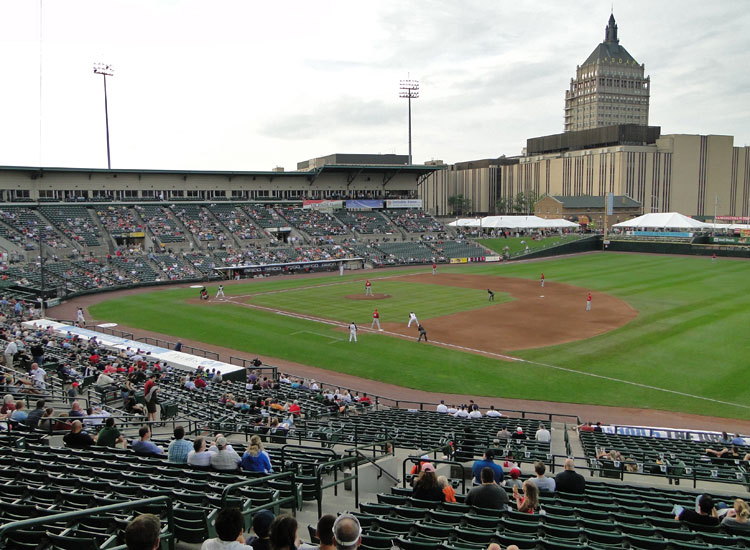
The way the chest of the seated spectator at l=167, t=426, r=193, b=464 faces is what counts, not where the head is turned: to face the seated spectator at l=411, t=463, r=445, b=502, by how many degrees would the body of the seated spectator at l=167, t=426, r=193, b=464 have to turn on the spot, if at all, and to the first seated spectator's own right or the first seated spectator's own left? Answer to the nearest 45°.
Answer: approximately 135° to the first seated spectator's own right

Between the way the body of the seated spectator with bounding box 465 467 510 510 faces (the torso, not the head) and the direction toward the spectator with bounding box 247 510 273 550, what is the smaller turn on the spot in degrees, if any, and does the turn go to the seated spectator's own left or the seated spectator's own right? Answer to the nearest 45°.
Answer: approximately 135° to the seated spectator's own left

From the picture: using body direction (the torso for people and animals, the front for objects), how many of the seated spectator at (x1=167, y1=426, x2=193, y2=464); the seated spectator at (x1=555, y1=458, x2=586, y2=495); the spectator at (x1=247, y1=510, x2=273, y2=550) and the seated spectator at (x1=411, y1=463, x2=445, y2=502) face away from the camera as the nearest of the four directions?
4

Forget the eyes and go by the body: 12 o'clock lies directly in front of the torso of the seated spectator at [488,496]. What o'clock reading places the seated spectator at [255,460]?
the seated spectator at [255,460] is roughly at 9 o'clock from the seated spectator at [488,496].

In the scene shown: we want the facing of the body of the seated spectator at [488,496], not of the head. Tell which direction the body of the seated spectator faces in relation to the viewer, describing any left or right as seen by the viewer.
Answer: facing away from the viewer

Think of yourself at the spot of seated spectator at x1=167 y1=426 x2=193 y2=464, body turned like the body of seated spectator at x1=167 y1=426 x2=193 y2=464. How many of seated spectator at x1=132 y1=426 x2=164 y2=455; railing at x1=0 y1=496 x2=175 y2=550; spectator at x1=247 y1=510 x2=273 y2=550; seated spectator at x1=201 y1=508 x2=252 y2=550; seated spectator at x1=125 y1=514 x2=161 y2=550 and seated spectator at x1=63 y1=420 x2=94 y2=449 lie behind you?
4

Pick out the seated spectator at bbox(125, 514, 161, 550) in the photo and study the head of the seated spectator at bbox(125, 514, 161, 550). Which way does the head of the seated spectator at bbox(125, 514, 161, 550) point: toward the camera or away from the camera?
away from the camera

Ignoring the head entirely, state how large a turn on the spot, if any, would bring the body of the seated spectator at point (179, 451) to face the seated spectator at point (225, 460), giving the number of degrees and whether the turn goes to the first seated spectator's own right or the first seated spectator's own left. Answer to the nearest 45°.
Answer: approximately 135° to the first seated spectator's own right

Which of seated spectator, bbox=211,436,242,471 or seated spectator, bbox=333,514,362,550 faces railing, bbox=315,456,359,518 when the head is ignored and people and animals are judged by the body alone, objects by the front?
seated spectator, bbox=333,514,362,550

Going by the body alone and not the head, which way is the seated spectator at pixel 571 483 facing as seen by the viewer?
away from the camera

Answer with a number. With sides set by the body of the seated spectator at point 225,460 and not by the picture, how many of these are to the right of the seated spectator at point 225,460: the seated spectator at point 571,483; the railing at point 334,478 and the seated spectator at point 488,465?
3

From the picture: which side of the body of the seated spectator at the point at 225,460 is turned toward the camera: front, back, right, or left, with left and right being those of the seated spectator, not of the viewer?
back

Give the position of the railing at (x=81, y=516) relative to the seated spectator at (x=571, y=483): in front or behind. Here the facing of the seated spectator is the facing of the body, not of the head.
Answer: behind

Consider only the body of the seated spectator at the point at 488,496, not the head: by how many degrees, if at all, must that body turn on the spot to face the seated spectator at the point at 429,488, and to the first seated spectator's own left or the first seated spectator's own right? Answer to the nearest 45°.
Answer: approximately 90° to the first seated spectator's own left

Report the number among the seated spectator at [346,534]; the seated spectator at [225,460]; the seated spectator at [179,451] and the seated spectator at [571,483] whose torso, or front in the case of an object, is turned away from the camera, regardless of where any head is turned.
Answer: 4

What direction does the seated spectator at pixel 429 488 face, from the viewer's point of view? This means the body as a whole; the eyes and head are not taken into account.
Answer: away from the camera

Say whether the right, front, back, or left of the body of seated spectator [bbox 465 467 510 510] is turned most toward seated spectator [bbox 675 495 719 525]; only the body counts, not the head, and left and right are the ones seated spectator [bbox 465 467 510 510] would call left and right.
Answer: right

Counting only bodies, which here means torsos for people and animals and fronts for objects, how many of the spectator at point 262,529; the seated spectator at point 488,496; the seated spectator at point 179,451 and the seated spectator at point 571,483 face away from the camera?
4

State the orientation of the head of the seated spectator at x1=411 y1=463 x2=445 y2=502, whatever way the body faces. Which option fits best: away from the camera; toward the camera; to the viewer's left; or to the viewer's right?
away from the camera

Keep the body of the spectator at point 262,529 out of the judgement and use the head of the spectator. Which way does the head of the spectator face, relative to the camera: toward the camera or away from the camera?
away from the camera

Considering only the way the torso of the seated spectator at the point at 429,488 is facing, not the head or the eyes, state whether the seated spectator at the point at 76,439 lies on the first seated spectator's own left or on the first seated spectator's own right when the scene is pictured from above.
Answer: on the first seated spectator's own left

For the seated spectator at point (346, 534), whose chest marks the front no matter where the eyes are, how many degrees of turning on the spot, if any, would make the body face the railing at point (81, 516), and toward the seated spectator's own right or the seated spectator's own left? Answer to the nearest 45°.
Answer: approximately 90° to the seated spectator's own left
